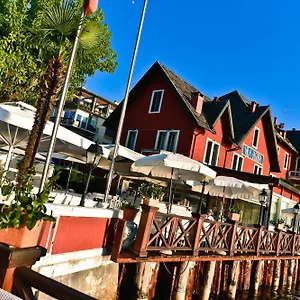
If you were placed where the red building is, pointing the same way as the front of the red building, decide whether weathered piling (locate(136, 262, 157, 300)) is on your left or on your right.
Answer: on your right

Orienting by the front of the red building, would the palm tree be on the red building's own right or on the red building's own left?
on the red building's own right

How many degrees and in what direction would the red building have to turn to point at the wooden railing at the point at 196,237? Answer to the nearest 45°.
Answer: approximately 45° to its right

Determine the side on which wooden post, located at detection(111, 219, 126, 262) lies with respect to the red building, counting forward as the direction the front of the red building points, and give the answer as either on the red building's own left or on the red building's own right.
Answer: on the red building's own right

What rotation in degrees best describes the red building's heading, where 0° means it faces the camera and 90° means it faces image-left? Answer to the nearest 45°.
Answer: approximately 315°

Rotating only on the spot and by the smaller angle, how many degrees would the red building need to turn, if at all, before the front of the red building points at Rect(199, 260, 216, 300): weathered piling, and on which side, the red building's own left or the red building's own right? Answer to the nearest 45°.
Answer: approximately 45° to the red building's own right

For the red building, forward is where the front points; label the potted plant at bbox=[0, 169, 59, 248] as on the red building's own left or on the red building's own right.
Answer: on the red building's own right
